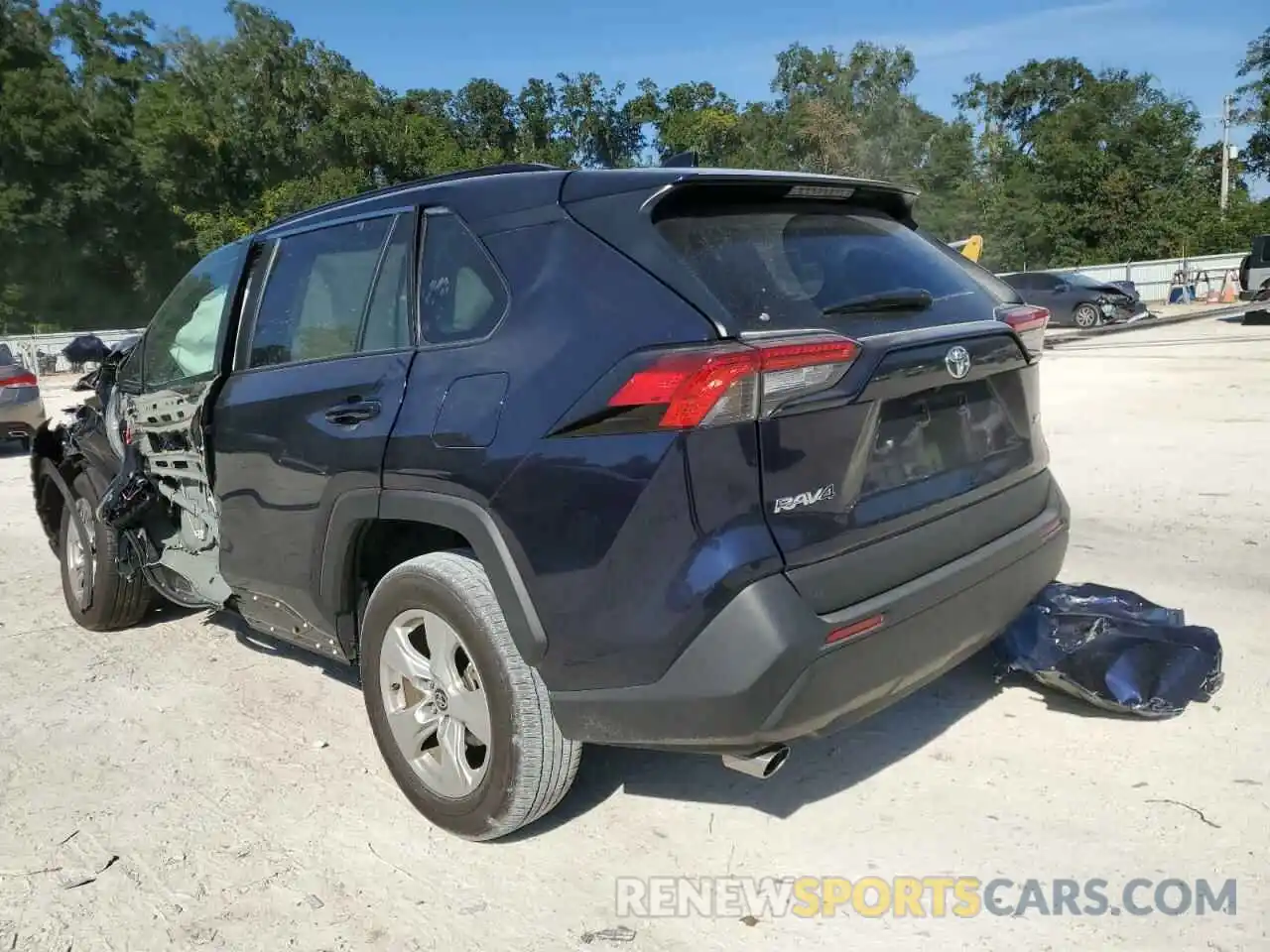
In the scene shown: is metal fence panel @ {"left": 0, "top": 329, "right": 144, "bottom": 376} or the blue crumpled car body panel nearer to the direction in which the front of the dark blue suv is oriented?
the metal fence panel

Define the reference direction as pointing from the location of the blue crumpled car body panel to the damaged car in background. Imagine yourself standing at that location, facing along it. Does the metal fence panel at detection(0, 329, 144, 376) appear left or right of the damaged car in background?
left

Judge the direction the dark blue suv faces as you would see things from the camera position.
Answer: facing away from the viewer and to the left of the viewer

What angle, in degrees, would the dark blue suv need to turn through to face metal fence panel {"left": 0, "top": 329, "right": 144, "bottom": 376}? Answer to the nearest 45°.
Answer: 0° — it already faces it

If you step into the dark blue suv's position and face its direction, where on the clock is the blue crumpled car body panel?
The blue crumpled car body panel is roughly at 4 o'clock from the dark blue suv.

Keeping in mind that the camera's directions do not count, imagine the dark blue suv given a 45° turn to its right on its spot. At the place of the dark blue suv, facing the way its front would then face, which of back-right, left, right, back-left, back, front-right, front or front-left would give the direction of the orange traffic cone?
front-right

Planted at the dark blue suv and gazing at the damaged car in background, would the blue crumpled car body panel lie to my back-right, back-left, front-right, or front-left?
front-right

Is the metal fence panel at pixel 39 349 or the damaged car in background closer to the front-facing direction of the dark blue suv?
the metal fence panel

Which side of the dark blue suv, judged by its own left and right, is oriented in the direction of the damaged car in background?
right
